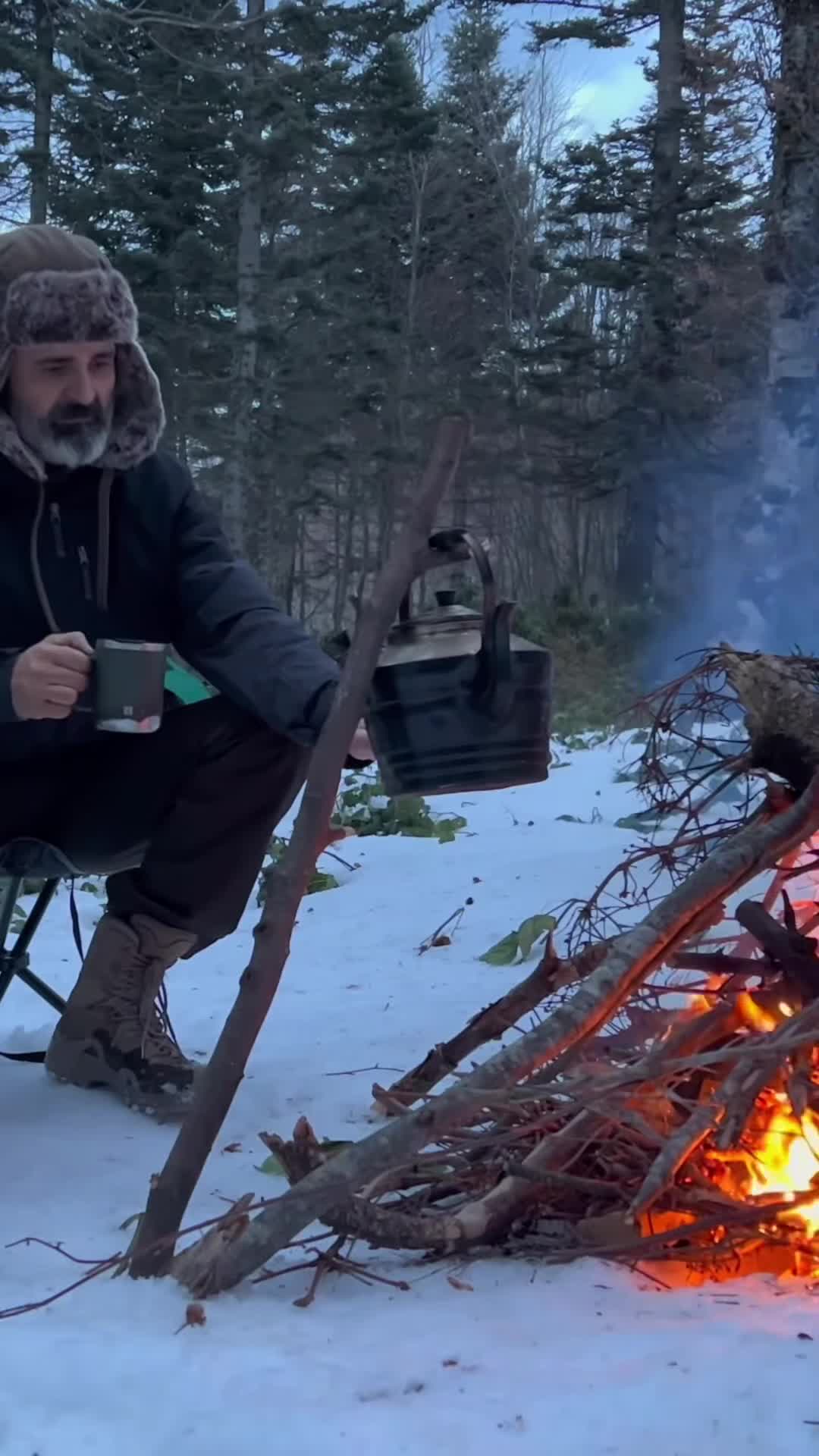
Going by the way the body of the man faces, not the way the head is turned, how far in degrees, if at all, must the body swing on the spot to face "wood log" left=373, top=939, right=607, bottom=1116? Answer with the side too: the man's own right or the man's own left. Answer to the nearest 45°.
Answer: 0° — they already face it

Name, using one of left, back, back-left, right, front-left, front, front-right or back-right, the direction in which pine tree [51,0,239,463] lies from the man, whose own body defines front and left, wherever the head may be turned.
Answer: back-left

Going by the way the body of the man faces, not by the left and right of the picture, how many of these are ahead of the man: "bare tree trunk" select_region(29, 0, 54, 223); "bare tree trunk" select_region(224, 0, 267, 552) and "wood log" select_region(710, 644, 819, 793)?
1

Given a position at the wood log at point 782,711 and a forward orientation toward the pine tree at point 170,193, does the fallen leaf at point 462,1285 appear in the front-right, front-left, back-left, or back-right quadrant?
back-left

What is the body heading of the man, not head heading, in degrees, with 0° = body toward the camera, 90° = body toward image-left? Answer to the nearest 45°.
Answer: approximately 315°

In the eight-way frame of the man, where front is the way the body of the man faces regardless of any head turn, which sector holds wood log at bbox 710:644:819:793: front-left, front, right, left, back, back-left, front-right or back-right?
front

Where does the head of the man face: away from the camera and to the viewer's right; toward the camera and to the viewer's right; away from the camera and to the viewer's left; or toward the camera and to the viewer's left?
toward the camera and to the viewer's right

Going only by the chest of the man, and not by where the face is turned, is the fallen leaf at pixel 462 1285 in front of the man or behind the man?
in front

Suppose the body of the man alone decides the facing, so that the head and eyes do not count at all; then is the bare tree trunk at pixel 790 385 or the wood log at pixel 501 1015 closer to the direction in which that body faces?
the wood log

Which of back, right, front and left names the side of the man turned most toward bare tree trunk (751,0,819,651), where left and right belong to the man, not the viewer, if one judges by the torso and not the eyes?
left

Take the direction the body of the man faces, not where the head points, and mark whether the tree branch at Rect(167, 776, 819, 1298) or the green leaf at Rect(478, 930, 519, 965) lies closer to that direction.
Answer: the tree branch

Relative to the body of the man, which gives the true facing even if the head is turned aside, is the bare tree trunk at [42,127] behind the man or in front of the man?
behind

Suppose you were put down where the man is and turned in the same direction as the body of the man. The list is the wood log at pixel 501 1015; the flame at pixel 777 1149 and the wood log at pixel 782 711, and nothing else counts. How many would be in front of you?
3

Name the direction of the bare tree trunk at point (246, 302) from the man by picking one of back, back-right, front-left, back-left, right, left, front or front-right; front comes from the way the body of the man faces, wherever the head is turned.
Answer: back-left

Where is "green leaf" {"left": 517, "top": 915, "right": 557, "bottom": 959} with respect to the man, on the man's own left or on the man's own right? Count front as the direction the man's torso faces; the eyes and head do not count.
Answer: on the man's own left

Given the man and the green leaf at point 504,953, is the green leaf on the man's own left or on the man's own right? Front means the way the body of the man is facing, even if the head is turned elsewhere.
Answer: on the man's own left

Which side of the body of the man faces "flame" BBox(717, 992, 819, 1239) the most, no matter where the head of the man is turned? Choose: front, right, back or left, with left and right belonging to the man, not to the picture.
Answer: front
